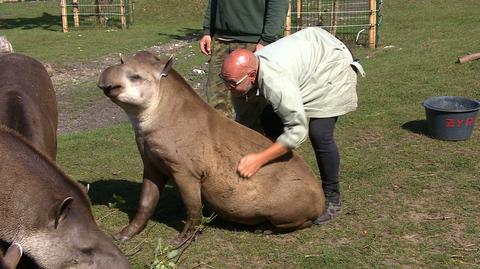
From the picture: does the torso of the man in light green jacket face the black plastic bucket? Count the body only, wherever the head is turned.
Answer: no

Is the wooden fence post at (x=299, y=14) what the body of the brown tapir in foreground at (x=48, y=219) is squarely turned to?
no

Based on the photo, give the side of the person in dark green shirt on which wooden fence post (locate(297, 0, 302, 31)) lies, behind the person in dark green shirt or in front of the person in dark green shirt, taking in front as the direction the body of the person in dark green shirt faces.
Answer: behind

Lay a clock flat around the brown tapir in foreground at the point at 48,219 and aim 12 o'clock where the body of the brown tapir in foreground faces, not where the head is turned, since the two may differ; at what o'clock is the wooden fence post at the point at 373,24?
The wooden fence post is roughly at 10 o'clock from the brown tapir in foreground.

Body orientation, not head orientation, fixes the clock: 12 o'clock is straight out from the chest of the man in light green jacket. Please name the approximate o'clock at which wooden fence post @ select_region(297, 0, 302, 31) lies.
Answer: The wooden fence post is roughly at 3 o'clock from the man in light green jacket.

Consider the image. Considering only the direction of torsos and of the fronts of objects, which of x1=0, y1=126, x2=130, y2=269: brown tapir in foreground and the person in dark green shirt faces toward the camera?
the person in dark green shirt

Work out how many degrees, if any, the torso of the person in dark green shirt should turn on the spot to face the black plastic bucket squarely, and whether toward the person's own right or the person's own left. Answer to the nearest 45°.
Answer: approximately 135° to the person's own left

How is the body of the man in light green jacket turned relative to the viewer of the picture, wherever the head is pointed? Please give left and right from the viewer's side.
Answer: facing to the left of the viewer

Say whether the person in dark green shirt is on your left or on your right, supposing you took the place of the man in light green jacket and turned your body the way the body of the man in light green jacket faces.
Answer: on your right

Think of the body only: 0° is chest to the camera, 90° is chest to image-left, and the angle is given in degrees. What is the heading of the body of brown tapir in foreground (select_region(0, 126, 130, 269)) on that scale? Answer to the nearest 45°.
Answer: approximately 270°

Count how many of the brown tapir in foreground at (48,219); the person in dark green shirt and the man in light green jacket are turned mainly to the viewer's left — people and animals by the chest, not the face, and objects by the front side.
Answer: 1

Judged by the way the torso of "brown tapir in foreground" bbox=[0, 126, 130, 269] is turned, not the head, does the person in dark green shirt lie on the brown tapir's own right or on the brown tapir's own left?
on the brown tapir's own left

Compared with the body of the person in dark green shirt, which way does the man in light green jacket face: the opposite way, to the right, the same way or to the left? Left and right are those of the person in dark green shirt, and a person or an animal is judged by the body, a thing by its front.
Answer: to the right

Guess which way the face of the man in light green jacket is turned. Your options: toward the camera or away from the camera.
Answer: toward the camera

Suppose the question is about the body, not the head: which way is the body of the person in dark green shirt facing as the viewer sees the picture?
toward the camera

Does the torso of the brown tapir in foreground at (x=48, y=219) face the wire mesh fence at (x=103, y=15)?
no

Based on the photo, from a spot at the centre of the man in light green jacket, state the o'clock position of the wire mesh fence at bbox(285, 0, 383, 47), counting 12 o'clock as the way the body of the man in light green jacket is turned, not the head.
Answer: The wire mesh fence is roughly at 3 o'clock from the man in light green jacket.

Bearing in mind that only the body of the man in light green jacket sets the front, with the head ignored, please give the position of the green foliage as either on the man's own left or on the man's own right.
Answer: on the man's own left
